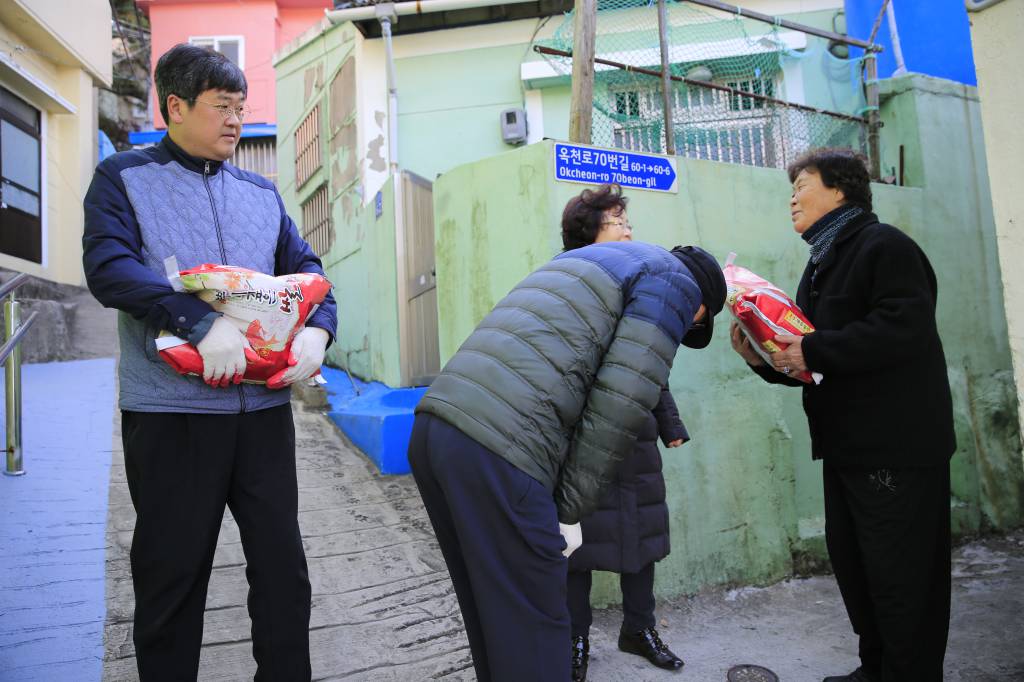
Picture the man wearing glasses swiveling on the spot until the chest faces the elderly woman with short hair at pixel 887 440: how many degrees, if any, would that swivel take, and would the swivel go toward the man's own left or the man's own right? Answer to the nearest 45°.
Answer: approximately 45° to the man's own left

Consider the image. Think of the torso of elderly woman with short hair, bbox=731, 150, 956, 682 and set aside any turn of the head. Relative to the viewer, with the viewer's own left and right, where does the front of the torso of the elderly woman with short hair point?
facing to the left of the viewer

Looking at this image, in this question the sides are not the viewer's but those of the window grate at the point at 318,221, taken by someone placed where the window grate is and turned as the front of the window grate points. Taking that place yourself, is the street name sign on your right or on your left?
on your left

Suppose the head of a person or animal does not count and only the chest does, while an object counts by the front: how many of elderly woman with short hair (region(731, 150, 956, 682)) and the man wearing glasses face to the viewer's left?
1

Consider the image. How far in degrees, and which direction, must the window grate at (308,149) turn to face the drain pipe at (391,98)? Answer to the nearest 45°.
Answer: approximately 90° to its left

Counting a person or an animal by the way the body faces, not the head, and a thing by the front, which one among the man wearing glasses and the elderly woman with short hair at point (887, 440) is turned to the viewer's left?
the elderly woman with short hair
